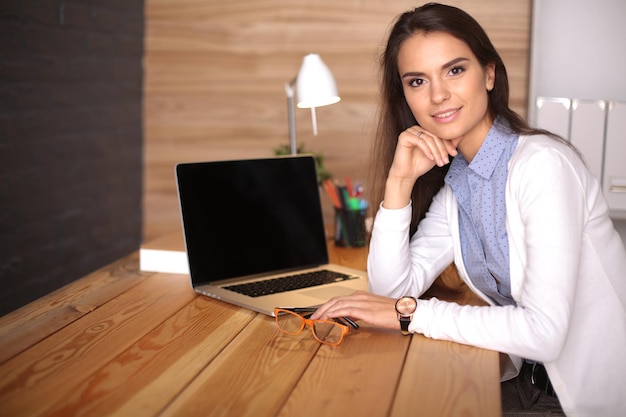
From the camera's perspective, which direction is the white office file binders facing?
toward the camera

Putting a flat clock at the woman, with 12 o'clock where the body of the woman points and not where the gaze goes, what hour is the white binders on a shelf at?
The white binders on a shelf is roughly at 5 o'clock from the woman.

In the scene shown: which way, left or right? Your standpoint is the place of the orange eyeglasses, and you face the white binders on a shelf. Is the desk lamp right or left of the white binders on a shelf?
left

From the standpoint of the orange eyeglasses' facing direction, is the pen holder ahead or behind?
behind

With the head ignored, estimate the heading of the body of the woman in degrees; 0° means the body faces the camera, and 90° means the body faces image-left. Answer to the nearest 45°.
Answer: approximately 45°

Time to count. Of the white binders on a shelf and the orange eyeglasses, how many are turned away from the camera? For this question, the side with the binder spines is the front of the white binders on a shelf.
0

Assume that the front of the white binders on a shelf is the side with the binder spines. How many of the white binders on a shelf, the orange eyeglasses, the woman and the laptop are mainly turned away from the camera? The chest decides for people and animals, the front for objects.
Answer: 0

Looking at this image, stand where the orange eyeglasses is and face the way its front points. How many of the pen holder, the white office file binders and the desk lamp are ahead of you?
0

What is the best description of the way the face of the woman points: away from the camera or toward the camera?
toward the camera

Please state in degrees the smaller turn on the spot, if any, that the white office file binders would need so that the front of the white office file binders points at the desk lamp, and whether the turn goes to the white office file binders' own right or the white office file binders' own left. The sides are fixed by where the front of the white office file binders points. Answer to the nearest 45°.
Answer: approximately 45° to the white office file binders' own right

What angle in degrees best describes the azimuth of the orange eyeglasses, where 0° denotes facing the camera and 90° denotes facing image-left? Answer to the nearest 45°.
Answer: approximately 45°

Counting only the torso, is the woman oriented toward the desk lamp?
no

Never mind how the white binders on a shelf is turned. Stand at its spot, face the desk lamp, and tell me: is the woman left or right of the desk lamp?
left
